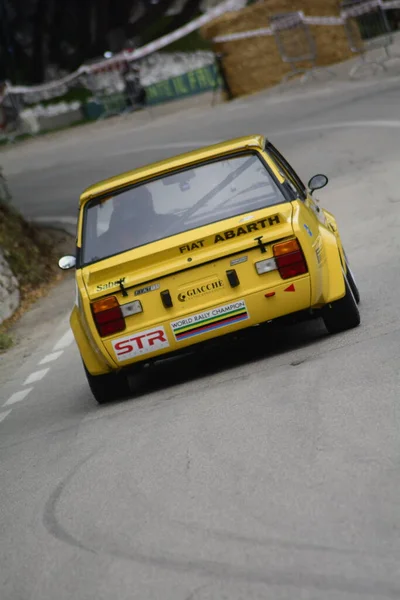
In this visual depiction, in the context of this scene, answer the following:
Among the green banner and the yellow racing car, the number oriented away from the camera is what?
1

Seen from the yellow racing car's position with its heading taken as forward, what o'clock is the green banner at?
The green banner is roughly at 12 o'clock from the yellow racing car.

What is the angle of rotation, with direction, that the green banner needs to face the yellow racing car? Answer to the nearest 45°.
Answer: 0° — it already faces it

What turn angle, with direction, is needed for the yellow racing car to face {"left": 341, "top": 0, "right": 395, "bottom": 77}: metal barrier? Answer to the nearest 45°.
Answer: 0° — it already faces it

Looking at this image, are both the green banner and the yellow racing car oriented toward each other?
yes

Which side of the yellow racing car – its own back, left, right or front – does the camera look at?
back

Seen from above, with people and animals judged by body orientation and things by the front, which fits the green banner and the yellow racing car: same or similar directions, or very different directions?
very different directions

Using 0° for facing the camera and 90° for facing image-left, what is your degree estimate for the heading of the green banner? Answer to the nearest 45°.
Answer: approximately 0°
